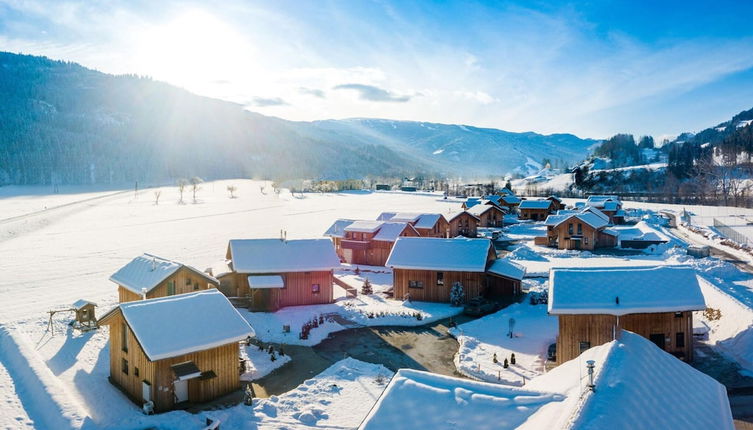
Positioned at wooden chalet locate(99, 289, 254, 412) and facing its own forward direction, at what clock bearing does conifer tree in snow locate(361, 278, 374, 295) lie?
The conifer tree in snow is roughly at 9 o'clock from the wooden chalet.

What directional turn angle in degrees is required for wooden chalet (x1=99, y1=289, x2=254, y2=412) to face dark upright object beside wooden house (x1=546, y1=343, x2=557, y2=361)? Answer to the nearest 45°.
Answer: approximately 45° to its left

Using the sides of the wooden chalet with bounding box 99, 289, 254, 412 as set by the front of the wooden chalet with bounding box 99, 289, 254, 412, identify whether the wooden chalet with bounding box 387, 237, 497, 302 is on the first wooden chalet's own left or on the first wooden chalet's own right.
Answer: on the first wooden chalet's own left

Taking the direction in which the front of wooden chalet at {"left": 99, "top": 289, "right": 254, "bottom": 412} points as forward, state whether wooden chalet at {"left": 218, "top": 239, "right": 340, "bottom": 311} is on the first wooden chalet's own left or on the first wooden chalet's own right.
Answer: on the first wooden chalet's own left

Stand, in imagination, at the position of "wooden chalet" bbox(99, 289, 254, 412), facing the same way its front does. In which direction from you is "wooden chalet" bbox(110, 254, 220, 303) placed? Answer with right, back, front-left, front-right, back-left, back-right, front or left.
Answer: back-left

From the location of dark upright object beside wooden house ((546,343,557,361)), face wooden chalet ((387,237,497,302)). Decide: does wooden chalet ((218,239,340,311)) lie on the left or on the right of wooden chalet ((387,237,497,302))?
left

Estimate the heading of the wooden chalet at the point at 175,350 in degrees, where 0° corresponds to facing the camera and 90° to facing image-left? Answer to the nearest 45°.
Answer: approximately 315°

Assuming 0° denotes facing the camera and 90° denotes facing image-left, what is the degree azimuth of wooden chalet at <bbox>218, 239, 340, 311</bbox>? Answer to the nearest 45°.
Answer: approximately 0°

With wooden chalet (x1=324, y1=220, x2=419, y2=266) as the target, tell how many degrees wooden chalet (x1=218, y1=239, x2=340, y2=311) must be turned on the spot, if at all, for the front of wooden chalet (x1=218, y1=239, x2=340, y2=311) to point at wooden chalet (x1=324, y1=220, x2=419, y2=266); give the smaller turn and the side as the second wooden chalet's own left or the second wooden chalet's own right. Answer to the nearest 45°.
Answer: approximately 135° to the second wooden chalet's own left

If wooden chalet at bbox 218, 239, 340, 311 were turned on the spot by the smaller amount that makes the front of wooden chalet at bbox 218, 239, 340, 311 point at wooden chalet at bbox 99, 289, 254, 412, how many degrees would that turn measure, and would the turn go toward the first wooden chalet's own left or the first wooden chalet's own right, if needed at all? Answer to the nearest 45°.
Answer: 0° — it already faces it

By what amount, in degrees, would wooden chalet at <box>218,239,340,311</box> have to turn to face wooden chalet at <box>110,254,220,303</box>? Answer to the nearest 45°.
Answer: approximately 45° to its right

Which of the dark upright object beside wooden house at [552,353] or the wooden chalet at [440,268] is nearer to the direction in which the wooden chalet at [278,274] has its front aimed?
the dark upright object beside wooden house
